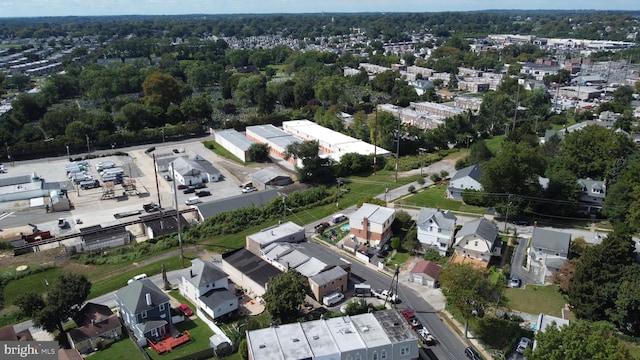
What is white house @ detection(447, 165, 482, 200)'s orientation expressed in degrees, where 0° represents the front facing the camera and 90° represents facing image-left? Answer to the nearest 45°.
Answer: approximately 45°

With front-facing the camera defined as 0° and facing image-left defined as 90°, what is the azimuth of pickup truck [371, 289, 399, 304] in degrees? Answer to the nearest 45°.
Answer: approximately 315°

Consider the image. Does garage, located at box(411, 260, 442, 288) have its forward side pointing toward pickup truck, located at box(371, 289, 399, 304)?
yes

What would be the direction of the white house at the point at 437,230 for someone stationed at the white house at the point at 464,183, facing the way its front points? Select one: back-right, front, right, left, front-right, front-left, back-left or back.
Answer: front-left

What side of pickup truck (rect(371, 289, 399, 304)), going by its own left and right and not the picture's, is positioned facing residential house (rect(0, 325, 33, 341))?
right

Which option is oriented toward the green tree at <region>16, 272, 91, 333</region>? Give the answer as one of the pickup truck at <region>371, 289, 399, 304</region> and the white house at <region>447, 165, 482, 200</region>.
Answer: the white house

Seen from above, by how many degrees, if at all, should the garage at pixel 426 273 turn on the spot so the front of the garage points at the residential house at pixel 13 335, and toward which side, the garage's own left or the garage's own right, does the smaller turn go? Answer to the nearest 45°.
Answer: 0° — it already faces it

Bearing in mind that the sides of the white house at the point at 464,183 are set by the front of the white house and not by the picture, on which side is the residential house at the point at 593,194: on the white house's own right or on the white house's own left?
on the white house's own left

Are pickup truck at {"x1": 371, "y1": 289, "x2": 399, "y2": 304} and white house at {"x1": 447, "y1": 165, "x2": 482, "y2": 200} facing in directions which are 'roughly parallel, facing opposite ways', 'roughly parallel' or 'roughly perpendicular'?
roughly perpendicular

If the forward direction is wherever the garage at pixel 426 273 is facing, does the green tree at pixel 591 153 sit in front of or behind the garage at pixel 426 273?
behind

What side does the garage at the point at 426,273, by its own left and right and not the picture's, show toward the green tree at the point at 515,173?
back

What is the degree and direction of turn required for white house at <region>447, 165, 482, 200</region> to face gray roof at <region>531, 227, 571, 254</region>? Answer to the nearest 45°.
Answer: approximately 90° to its left
